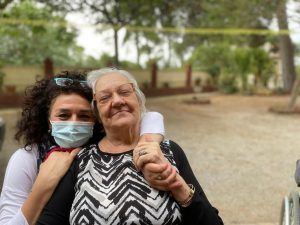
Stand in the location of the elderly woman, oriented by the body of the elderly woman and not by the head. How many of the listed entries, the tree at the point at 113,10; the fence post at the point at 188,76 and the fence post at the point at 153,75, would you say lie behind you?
3

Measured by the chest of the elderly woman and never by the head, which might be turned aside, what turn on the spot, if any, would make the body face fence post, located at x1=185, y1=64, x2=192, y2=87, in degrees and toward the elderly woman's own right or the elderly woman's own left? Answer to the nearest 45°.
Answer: approximately 180°

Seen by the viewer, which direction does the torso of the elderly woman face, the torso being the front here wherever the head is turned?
toward the camera

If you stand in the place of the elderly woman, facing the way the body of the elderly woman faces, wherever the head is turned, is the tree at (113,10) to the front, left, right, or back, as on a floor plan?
back

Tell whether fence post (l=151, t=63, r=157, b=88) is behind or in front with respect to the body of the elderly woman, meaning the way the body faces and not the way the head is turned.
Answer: behind

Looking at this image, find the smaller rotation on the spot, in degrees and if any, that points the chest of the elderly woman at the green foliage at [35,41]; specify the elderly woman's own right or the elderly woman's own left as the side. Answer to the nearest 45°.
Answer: approximately 180°

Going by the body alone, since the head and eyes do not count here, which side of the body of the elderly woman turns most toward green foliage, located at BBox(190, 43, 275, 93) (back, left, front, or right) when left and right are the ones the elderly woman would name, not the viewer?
back
